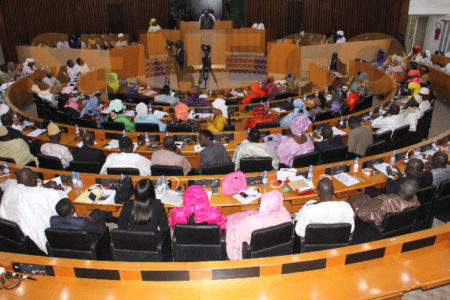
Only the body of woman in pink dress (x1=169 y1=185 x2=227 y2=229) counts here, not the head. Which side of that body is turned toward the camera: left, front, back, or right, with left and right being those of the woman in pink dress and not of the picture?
back

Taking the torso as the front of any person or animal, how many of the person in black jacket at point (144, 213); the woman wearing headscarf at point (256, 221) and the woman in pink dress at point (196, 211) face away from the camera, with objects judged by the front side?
3

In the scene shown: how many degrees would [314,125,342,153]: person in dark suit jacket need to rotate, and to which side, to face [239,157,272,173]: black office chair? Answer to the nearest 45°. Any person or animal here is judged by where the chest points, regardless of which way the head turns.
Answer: approximately 90° to their left

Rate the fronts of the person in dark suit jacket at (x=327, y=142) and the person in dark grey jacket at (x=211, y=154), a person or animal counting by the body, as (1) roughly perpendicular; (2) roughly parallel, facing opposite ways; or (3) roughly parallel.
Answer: roughly parallel

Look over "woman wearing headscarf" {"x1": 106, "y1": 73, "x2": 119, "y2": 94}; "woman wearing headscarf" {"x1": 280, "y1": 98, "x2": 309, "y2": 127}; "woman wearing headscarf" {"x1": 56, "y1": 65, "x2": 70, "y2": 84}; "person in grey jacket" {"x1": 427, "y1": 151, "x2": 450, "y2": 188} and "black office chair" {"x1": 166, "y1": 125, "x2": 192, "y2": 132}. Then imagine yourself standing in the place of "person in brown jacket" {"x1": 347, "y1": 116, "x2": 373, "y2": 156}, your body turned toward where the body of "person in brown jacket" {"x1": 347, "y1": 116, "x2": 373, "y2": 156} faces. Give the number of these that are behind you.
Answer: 1

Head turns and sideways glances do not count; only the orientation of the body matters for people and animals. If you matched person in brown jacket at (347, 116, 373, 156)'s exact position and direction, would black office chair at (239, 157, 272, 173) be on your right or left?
on your left

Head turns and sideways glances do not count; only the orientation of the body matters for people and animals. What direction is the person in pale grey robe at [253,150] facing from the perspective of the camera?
away from the camera

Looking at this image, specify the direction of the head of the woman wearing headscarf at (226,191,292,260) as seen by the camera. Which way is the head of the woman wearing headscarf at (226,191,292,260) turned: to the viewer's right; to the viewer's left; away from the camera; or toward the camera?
away from the camera

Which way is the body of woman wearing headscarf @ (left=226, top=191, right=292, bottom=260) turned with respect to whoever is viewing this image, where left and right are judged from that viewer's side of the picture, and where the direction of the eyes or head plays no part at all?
facing away from the viewer

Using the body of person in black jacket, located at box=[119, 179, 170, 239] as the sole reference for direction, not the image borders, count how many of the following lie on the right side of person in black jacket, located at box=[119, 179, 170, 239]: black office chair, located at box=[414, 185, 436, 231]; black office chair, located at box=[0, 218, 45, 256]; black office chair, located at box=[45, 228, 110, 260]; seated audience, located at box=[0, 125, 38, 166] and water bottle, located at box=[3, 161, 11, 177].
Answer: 1

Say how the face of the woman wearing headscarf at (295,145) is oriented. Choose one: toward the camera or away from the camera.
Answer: away from the camera

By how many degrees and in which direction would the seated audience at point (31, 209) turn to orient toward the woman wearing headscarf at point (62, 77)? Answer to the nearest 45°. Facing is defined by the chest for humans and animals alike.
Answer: approximately 45° to their left

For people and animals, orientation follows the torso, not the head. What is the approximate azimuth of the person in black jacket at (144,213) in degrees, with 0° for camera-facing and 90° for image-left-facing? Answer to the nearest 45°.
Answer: approximately 180°

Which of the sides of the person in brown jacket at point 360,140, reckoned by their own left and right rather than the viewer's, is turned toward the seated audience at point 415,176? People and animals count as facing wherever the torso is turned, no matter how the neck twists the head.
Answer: back

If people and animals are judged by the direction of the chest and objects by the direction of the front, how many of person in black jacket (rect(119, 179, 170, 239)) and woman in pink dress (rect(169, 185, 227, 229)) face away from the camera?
2

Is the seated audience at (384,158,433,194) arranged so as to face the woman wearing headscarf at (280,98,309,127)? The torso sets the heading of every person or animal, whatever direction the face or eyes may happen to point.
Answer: yes

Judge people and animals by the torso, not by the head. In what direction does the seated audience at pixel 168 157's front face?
away from the camera

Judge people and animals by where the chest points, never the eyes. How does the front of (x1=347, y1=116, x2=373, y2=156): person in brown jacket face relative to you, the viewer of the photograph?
facing away from the viewer and to the left of the viewer

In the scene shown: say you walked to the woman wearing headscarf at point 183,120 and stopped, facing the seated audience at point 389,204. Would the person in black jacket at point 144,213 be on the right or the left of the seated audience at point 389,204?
right

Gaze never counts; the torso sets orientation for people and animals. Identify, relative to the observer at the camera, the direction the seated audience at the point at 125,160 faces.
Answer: facing away from the viewer

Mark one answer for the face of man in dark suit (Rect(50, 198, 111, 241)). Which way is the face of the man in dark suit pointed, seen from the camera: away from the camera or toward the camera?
away from the camera

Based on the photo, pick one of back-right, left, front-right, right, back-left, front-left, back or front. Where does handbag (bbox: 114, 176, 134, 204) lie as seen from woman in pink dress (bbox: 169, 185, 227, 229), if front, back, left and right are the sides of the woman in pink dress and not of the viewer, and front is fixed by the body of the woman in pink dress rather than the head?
front-left

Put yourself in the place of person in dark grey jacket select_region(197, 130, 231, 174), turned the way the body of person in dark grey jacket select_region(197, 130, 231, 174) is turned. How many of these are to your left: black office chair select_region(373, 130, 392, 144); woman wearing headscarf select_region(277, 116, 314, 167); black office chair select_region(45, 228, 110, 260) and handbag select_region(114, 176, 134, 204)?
2
